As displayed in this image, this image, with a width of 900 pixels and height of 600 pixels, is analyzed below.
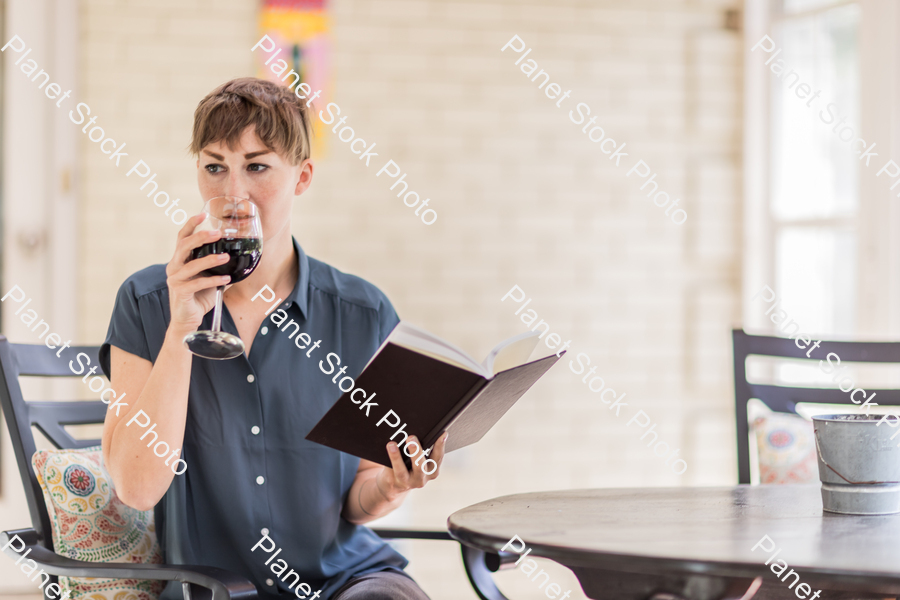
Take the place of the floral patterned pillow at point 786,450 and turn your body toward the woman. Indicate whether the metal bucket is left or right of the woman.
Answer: left

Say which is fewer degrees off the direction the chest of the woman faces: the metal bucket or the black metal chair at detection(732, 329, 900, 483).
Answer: the metal bucket

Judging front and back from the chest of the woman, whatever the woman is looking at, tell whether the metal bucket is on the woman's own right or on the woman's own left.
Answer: on the woman's own left

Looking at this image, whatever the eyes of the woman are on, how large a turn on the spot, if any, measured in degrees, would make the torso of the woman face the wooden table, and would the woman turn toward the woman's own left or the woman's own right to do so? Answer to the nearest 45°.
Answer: approximately 45° to the woman's own left

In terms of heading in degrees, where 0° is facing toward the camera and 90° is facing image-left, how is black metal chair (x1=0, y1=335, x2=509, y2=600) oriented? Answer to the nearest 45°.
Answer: approximately 315°

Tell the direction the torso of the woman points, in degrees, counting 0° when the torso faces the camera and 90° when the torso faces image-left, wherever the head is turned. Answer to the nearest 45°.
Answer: approximately 0°

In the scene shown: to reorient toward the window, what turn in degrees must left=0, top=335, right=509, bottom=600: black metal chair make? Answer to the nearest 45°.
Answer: approximately 90° to its left

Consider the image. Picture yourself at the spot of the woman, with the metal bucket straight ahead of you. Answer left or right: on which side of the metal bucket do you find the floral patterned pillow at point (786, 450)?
left
